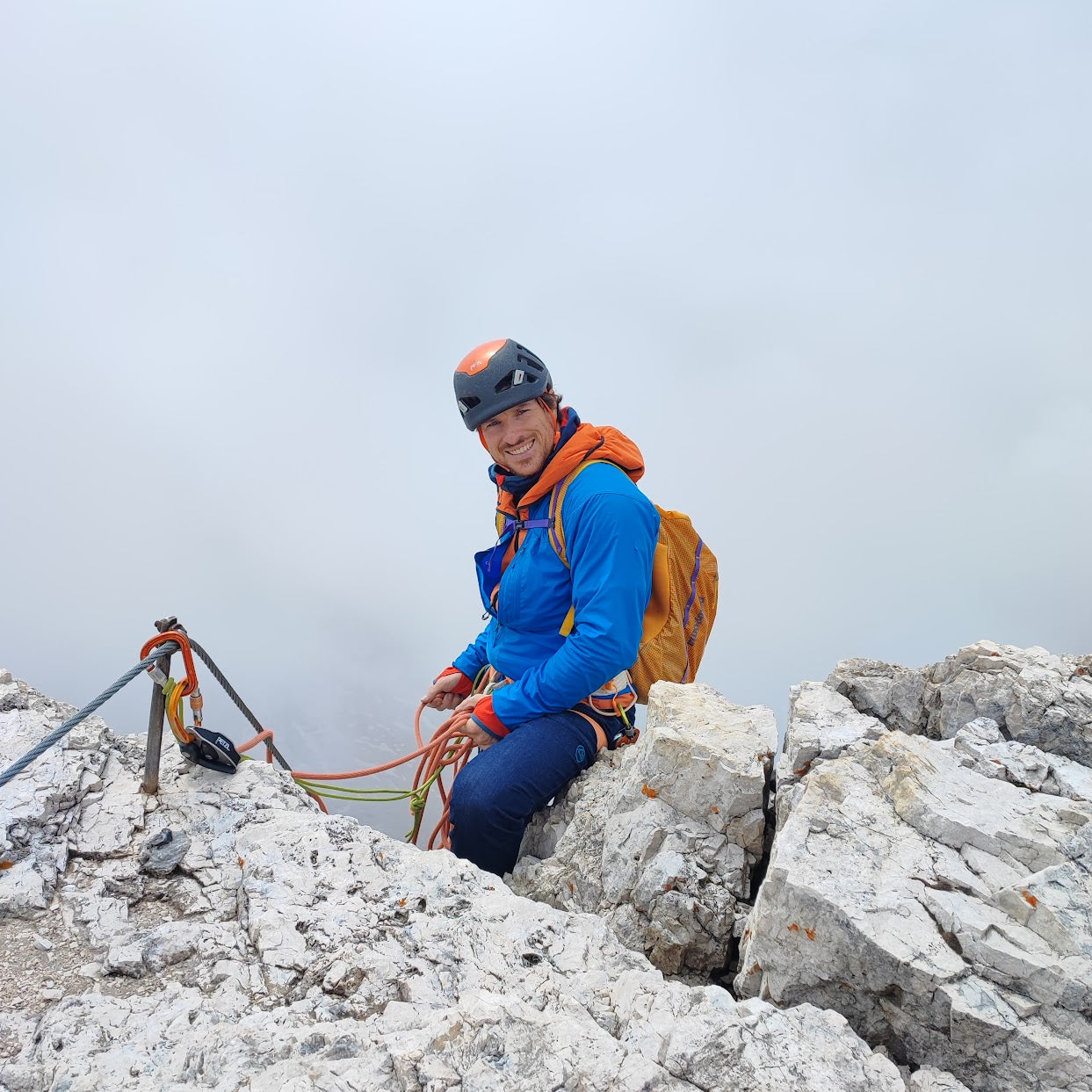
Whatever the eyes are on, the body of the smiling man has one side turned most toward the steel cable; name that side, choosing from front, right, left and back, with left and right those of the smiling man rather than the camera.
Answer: front

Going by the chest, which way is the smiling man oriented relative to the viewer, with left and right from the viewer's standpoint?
facing the viewer and to the left of the viewer

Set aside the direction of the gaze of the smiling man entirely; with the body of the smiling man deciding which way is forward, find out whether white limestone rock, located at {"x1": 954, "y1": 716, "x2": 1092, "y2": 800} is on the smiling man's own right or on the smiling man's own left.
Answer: on the smiling man's own left

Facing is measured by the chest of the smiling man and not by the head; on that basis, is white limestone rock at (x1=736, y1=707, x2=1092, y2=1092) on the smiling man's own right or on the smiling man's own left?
on the smiling man's own left
